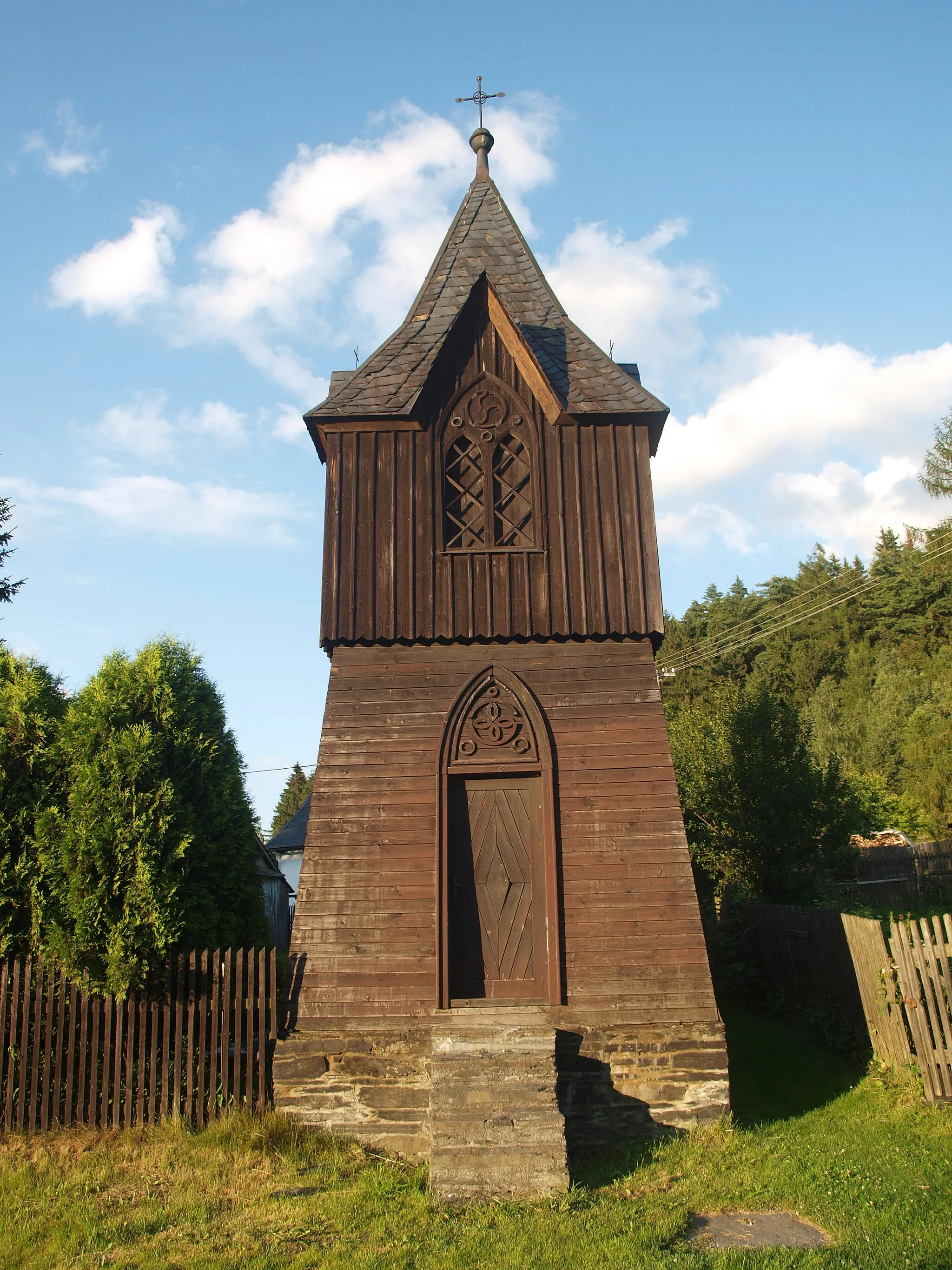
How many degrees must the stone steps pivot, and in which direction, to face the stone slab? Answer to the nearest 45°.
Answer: approximately 45° to its left

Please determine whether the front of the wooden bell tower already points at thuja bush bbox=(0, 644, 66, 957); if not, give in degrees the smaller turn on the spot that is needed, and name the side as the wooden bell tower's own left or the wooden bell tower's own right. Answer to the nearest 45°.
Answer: approximately 90° to the wooden bell tower's own right

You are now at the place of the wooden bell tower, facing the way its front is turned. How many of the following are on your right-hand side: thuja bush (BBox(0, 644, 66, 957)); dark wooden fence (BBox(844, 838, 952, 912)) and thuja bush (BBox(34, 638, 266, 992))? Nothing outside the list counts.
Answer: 2

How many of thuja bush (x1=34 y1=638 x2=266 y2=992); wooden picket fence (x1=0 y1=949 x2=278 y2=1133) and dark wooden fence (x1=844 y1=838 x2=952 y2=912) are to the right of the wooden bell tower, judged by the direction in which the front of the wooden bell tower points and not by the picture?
2

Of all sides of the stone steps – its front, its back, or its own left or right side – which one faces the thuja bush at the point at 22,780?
right

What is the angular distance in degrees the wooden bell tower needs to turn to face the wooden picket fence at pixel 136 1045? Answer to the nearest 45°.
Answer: approximately 90° to its right

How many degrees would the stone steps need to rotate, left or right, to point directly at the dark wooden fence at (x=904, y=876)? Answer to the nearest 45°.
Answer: approximately 135° to its left

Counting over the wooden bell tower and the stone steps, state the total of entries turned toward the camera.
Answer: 2

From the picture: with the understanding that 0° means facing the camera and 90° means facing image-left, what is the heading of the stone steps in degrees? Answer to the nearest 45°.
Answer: approximately 0°

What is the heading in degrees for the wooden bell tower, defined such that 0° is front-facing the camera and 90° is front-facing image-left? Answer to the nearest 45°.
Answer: approximately 0°
